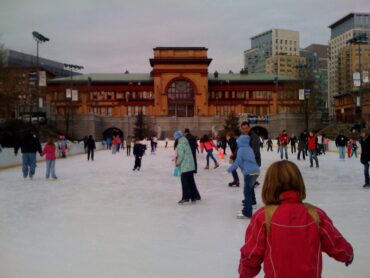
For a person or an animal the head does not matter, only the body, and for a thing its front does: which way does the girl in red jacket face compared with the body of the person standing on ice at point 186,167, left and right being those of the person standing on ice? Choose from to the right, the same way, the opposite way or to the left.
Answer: to the right

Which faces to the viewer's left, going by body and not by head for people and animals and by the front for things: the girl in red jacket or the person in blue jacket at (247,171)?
the person in blue jacket

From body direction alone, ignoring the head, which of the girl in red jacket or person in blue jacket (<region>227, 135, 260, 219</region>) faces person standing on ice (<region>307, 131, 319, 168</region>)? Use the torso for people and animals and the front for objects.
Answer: the girl in red jacket

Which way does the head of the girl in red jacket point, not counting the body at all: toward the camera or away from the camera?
away from the camera

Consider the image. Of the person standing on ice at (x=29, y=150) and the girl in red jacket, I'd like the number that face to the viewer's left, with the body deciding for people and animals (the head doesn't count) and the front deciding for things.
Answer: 0

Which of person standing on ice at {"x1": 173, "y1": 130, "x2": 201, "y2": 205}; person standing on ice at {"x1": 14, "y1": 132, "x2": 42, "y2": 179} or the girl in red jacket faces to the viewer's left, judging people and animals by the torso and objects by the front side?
person standing on ice at {"x1": 173, "y1": 130, "x2": 201, "y2": 205}

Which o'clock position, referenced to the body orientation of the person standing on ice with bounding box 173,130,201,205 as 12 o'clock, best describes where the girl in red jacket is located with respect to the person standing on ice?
The girl in red jacket is roughly at 9 o'clock from the person standing on ice.

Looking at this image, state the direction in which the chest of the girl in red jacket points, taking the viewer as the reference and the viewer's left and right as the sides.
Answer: facing away from the viewer

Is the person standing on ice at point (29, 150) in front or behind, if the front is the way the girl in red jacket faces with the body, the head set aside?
in front

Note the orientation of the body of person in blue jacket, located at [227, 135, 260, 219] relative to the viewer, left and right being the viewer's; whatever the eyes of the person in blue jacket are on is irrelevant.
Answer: facing to the left of the viewer

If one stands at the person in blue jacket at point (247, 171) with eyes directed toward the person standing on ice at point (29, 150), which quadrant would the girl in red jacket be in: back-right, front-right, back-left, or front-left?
back-left

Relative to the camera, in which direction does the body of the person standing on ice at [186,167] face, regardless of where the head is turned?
to the viewer's left

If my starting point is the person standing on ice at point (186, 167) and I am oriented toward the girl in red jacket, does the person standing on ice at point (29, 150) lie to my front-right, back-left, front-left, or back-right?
back-right

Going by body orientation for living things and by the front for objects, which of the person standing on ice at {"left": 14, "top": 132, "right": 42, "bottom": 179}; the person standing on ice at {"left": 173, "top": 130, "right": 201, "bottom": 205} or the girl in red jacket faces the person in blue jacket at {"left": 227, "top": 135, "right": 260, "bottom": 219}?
the girl in red jacket
